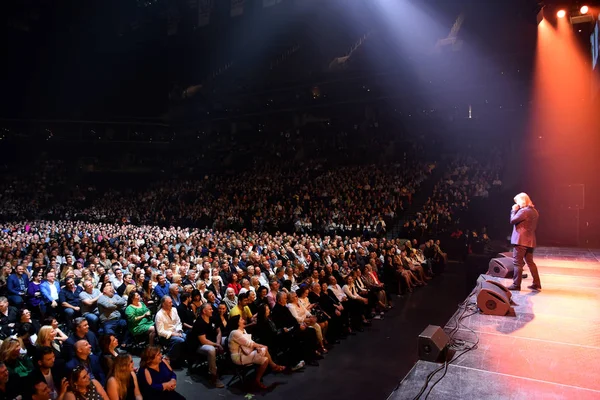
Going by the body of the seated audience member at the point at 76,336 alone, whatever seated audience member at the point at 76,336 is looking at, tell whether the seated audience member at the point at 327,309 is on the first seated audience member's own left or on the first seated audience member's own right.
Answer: on the first seated audience member's own left

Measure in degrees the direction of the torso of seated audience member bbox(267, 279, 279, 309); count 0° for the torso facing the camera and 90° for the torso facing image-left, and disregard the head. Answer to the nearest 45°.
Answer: approximately 315°

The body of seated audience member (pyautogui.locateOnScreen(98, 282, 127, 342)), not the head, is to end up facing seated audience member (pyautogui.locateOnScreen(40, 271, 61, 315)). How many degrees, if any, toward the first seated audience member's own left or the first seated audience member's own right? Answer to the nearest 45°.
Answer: approximately 180°

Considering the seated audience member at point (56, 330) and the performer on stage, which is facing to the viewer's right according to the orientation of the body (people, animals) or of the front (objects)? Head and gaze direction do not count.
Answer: the seated audience member

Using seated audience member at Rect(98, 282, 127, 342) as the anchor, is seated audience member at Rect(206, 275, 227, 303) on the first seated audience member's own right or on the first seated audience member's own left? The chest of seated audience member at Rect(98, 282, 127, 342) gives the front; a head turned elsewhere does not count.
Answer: on the first seated audience member's own left

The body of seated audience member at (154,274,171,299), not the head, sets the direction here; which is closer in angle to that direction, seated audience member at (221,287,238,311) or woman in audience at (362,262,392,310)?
the seated audience member

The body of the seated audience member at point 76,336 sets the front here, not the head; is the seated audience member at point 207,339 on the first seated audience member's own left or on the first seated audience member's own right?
on the first seated audience member's own left

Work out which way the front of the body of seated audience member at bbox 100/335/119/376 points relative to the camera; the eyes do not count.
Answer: to the viewer's right
